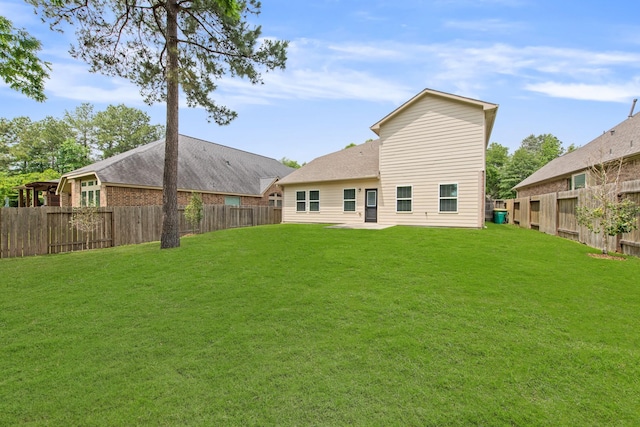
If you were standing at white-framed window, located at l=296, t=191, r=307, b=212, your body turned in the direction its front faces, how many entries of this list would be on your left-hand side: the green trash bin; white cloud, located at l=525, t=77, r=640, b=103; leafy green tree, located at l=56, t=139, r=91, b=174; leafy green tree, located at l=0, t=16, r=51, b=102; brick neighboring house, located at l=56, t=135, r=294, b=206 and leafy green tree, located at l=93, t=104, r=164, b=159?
2

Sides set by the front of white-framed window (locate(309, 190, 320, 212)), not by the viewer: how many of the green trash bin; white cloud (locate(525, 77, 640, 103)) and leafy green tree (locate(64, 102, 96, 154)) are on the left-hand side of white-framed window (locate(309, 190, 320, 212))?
2

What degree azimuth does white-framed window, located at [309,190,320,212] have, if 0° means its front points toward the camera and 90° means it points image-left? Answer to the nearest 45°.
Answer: approximately 0°

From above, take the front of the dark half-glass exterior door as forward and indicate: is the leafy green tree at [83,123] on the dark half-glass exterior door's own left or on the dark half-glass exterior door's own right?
on the dark half-glass exterior door's own right

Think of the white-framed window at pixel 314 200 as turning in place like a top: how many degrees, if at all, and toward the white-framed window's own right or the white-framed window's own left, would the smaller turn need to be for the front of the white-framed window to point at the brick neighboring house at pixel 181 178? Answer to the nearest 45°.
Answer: approximately 90° to the white-framed window's own right

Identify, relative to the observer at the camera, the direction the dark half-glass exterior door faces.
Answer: facing the viewer

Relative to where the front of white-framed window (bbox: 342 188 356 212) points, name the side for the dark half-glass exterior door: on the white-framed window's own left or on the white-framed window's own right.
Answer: on the white-framed window's own left

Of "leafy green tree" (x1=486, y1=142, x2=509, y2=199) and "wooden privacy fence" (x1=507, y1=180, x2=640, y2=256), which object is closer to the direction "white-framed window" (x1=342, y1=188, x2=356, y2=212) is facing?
the wooden privacy fence

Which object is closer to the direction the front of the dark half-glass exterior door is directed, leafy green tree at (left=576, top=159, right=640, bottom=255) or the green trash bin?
the leafy green tree

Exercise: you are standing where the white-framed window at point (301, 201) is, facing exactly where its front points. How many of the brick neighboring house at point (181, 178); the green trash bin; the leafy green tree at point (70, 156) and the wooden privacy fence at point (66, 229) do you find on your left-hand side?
1

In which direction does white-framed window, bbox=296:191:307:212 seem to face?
toward the camera

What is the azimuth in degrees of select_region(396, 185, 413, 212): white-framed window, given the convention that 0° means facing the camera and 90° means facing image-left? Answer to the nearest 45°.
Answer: approximately 0°
